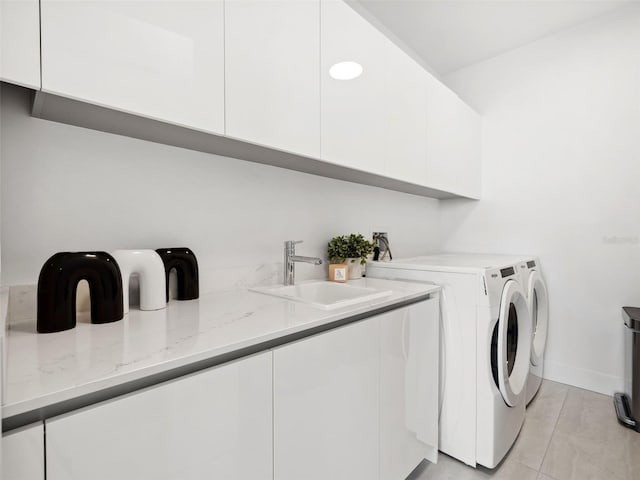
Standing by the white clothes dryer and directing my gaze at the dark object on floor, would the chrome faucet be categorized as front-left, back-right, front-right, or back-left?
back-right

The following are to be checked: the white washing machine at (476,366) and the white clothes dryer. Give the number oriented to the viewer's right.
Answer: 2

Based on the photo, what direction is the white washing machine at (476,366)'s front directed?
to the viewer's right

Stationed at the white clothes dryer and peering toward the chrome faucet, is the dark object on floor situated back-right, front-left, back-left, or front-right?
back-left

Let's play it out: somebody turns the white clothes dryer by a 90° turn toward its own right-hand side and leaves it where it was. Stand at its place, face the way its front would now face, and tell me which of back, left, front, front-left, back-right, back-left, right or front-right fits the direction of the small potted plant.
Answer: front-right

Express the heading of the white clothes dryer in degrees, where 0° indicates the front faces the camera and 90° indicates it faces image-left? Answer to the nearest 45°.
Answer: approximately 270°

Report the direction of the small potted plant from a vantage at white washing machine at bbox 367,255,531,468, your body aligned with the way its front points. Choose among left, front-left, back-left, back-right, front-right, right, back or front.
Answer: back

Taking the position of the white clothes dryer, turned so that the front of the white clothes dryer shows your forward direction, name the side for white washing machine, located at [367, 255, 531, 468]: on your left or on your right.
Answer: on your right

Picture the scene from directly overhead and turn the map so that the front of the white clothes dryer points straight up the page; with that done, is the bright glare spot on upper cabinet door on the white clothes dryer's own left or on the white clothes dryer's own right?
on the white clothes dryer's own right

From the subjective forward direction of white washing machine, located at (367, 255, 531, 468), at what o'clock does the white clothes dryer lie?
The white clothes dryer is roughly at 10 o'clock from the white washing machine.

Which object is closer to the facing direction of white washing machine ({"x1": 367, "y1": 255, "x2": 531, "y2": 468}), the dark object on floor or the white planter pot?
the dark object on floor
